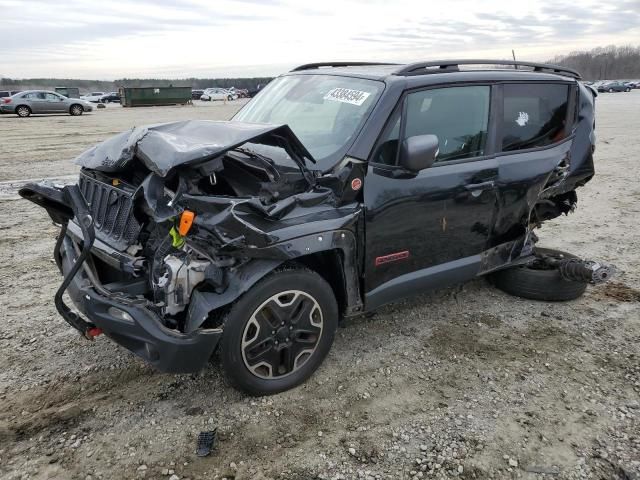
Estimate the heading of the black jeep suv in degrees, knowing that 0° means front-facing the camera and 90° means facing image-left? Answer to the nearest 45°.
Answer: approximately 45°

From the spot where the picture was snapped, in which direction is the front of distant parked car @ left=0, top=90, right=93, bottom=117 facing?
facing to the right of the viewer

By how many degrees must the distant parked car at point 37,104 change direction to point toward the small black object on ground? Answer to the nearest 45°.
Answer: approximately 90° to its right

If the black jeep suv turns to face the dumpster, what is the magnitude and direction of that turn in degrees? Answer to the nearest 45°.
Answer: approximately 135° to its right

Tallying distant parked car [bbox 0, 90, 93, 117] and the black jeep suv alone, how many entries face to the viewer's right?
1

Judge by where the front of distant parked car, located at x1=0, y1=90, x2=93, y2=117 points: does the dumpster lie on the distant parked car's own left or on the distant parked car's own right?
on the distant parked car's own left
